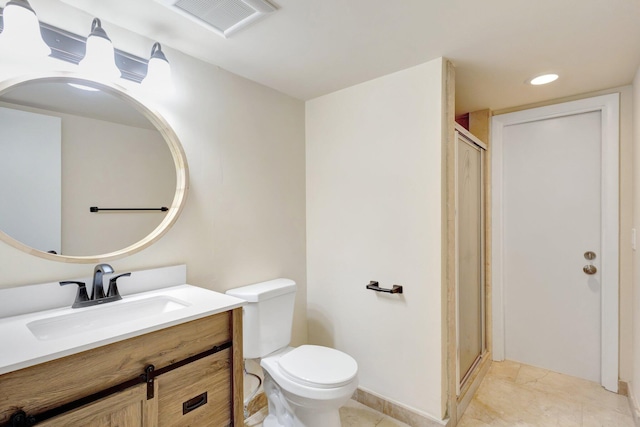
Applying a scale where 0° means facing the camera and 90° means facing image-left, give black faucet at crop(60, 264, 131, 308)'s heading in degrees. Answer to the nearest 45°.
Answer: approximately 315°

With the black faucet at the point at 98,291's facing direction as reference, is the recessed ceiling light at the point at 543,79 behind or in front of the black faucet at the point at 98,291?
in front

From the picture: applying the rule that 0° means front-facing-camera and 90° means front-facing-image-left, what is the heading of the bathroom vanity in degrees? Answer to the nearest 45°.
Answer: approximately 315°

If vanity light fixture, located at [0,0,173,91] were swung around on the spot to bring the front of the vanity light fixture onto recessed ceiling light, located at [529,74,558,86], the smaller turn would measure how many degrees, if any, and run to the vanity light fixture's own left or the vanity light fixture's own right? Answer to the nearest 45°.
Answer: approximately 45° to the vanity light fixture's own left

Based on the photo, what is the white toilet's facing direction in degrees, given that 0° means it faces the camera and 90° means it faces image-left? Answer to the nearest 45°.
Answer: approximately 315°
